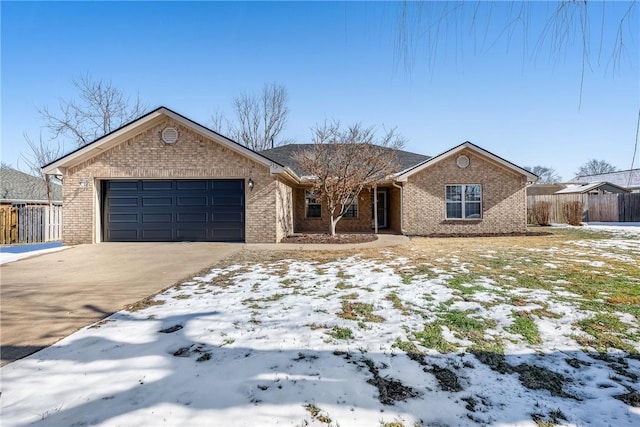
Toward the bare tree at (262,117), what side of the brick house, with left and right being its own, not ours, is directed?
back

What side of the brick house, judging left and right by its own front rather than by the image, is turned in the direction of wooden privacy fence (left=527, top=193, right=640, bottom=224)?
left

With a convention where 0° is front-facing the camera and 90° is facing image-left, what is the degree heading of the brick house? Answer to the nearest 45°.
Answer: approximately 0°

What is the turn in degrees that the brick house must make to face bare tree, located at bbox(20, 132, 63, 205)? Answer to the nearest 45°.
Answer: approximately 135° to its right

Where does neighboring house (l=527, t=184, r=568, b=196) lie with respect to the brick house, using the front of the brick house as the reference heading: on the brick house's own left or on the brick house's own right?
on the brick house's own left

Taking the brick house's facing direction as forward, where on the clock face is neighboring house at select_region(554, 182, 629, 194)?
The neighboring house is roughly at 8 o'clock from the brick house.

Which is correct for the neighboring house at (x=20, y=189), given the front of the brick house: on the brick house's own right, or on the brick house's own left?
on the brick house's own right

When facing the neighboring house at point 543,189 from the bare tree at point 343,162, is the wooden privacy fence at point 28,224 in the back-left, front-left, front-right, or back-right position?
back-left

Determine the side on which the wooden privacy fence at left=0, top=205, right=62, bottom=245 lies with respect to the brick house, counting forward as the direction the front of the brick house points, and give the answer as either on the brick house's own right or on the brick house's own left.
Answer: on the brick house's own right

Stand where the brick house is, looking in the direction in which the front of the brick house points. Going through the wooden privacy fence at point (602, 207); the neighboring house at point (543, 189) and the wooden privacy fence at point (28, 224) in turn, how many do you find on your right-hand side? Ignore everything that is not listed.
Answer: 1

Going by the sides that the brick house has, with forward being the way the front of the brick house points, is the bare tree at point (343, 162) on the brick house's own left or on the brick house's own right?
on the brick house's own left
